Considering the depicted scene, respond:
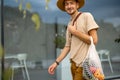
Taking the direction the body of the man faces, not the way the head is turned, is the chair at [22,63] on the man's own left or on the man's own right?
on the man's own right

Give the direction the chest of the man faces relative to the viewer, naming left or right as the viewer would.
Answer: facing the viewer and to the left of the viewer

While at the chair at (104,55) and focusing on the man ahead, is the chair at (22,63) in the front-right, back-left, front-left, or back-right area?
front-right

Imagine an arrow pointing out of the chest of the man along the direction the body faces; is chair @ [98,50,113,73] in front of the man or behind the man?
behind

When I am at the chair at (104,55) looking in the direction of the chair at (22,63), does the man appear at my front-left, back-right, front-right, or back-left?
front-left
